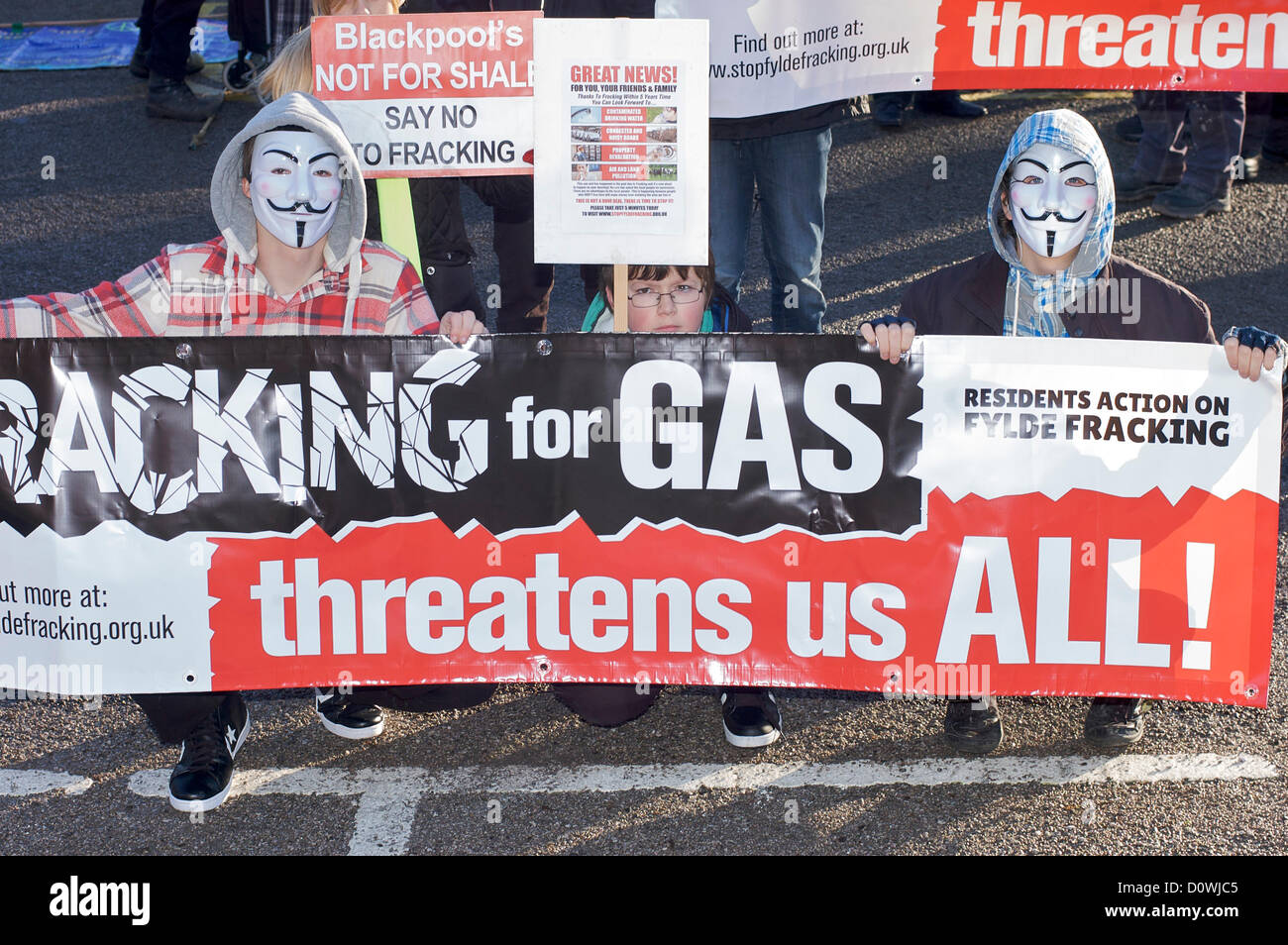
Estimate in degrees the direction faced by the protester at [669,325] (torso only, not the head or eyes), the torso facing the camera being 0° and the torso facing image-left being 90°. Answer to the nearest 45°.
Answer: approximately 0°

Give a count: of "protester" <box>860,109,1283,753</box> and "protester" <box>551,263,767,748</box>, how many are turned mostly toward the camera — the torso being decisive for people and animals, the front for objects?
2

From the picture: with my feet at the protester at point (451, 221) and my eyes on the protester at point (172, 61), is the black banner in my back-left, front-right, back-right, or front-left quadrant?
back-left

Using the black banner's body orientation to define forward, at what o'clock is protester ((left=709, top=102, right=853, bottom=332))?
The protester is roughly at 7 o'clock from the black banner.
